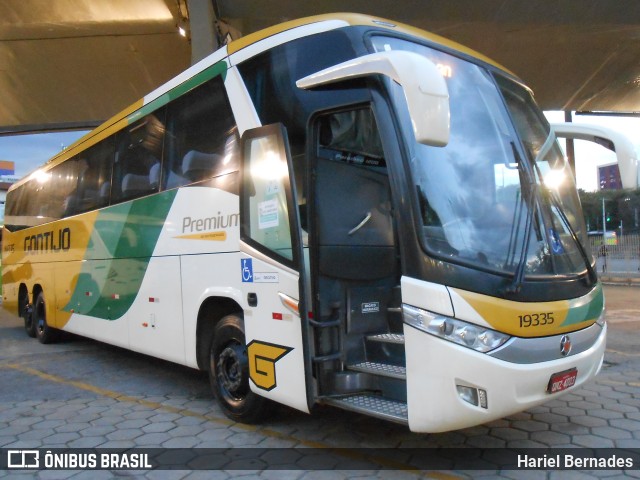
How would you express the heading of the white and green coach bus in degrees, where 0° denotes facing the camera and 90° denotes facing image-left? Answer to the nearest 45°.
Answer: approximately 315°
